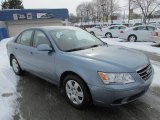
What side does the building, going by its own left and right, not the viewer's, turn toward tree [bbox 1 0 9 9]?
back

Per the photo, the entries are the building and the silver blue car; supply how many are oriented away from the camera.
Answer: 0

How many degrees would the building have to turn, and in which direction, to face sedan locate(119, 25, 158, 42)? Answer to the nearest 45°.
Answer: approximately 45° to its left

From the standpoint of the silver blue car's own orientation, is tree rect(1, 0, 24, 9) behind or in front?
behind

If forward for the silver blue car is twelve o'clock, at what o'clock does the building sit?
The building is roughly at 7 o'clock from the silver blue car.

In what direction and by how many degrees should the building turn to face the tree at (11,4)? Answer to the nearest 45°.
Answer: approximately 180°

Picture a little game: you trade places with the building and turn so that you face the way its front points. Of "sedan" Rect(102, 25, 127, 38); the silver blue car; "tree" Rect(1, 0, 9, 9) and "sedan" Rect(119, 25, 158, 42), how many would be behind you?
1

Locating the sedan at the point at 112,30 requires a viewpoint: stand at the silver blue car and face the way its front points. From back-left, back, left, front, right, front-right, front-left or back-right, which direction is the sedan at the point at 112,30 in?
back-left

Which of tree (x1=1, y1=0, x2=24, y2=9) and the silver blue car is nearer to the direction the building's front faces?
the silver blue car

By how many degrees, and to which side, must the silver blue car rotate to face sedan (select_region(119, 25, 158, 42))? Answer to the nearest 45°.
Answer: approximately 135° to its left

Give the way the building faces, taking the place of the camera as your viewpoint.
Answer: facing the viewer

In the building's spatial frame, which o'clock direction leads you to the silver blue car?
The silver blue car is roughly at 12 o'clock from the building.

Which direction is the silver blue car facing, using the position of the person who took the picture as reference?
facing the viewer and to the right of the viewer
